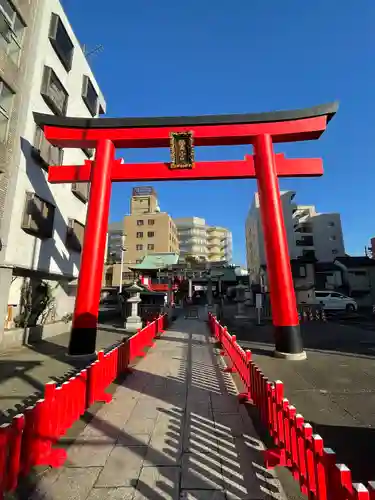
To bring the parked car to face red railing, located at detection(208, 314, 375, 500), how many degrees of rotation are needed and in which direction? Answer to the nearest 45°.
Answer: approximately 90° to its right

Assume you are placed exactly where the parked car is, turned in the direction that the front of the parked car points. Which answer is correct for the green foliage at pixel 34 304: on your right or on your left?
on your right

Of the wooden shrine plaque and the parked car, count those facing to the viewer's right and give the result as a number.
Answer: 1

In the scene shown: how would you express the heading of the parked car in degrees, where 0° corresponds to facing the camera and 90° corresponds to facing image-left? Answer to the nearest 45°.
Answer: approximately 270°

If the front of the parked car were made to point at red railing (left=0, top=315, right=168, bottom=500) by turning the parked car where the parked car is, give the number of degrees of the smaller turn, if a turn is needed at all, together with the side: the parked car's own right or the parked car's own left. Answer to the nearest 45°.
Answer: approximately 90° to the parked car's own right

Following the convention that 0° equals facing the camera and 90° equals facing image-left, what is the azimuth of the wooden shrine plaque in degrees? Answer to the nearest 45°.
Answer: approximately 0°

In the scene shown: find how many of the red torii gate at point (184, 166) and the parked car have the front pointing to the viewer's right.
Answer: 1

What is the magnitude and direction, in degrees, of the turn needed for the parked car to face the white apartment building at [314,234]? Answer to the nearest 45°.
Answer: approximately 90° to its left
